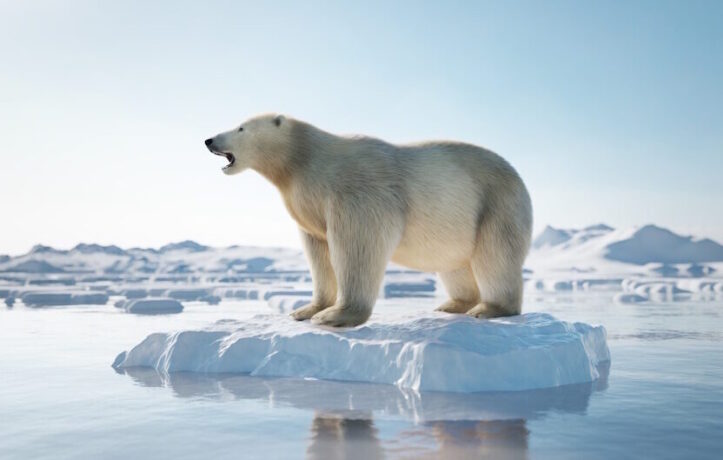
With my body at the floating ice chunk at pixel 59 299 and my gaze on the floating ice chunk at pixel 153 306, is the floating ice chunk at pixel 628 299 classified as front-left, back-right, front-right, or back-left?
front-left

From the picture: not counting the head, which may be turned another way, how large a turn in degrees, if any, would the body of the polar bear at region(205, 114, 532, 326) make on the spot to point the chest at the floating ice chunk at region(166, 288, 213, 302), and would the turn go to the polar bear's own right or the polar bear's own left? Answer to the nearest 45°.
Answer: approximately 90° to the polar bear's own right

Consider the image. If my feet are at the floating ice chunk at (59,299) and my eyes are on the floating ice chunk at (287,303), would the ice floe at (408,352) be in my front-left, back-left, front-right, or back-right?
front-right

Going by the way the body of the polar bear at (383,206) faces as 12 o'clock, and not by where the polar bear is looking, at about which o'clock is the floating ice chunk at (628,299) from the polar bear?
The floating ice chunk is roughly at 4 o'clock from the polar bear.

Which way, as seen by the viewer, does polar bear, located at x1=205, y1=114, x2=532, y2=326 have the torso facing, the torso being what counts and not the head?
to the viewer's left

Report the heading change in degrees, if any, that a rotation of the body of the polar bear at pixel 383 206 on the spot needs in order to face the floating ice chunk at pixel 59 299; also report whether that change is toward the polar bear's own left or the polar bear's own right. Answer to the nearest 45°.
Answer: approximately 45° to the polar bear's own right
